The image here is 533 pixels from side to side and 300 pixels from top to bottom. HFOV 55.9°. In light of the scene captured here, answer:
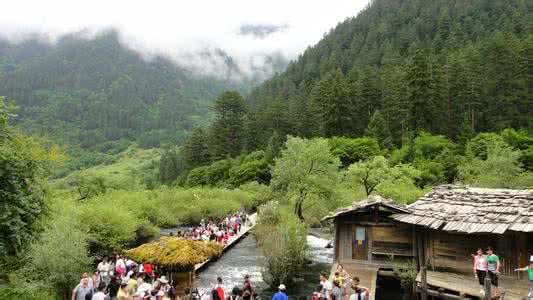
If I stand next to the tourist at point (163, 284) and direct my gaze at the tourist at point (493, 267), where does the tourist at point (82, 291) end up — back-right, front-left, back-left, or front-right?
back-right

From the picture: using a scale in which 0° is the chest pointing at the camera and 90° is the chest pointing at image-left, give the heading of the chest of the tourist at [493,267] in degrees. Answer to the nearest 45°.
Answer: approximately 0°

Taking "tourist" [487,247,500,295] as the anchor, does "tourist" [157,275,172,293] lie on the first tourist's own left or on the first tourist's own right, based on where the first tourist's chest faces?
on the first tourist's own right

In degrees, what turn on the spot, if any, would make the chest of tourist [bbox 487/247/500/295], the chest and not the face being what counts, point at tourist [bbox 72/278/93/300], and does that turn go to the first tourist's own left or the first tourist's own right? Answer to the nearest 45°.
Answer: approximately 45° to the first tourist's own right

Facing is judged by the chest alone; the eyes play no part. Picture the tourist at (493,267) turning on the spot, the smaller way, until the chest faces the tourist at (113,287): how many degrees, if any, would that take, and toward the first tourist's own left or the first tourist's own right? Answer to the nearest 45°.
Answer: approximately 90° to the first tourist's own right

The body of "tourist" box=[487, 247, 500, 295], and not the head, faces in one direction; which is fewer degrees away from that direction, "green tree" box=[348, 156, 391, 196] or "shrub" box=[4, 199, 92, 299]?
the shrub

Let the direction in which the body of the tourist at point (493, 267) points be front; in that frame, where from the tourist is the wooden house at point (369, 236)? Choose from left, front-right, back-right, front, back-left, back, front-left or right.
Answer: back-right

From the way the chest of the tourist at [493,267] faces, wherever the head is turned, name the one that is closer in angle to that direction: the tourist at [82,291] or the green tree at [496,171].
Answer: the tourist

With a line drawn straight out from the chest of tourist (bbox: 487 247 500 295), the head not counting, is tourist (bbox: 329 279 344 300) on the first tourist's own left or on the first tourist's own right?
on the first tourist's own right

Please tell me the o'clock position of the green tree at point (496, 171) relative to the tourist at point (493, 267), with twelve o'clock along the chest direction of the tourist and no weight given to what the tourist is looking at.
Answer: The green tree is roughly at 6 o'clock from the tourist.

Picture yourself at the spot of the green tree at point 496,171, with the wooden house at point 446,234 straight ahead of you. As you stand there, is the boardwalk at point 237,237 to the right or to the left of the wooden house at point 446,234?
right
